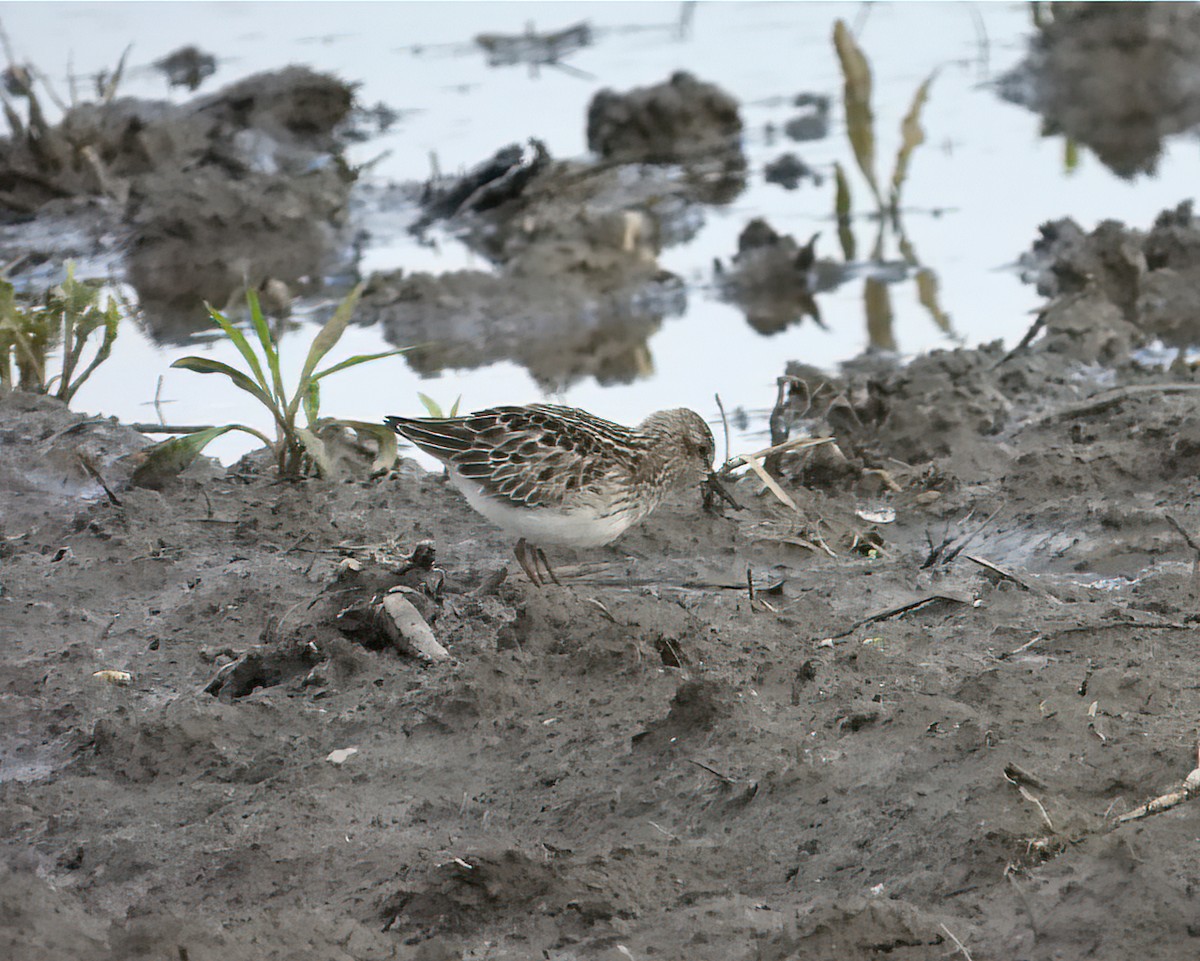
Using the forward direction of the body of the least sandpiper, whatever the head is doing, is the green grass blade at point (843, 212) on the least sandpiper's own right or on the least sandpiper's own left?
on the least sandpiper's own left

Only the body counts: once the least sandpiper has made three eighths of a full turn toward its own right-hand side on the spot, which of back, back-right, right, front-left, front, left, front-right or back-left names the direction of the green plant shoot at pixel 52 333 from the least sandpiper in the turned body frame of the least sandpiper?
right

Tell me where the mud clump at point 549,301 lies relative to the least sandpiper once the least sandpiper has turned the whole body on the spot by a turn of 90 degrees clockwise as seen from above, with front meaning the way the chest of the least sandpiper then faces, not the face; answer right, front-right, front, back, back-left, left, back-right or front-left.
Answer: back

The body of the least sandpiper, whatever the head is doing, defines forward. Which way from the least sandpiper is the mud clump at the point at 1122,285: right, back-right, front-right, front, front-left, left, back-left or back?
front-left

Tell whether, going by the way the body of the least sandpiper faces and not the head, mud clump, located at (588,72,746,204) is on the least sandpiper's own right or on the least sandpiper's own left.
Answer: on the least sandpiper's own left

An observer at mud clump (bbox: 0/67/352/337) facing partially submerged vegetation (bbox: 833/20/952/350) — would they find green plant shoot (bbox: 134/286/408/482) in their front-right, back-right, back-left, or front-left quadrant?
front-right

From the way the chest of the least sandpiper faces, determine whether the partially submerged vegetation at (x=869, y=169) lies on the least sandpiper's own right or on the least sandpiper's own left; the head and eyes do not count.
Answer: on the least sandpiper's own left

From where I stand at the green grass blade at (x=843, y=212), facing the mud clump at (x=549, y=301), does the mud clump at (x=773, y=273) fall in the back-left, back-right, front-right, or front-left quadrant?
front-left

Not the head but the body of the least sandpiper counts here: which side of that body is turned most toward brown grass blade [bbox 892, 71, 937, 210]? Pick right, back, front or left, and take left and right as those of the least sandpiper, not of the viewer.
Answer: left

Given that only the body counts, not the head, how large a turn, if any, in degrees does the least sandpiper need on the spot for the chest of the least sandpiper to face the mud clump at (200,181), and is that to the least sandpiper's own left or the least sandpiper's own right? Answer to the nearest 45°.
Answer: approximately 90° to the least sandpiper's own left

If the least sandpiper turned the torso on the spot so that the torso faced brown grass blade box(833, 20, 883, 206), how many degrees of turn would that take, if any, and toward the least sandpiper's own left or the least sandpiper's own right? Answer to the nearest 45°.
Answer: approximately 90° to the least sandpiper's own left

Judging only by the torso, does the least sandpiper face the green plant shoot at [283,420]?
no

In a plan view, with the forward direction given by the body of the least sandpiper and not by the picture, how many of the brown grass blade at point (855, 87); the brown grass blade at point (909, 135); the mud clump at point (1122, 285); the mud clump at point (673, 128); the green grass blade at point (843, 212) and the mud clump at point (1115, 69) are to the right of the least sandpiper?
0

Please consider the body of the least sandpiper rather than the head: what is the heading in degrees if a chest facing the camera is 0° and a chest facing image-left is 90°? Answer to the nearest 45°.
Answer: approximately 270°
